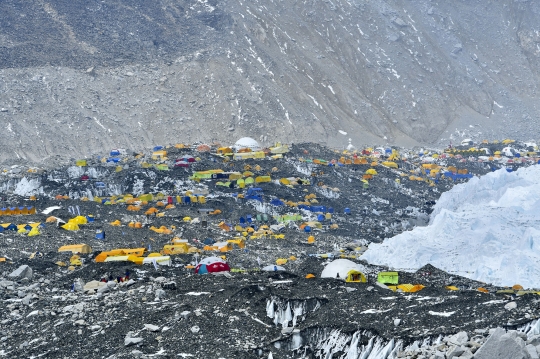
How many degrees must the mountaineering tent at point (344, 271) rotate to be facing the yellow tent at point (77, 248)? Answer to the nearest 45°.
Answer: approximately 135° to its right

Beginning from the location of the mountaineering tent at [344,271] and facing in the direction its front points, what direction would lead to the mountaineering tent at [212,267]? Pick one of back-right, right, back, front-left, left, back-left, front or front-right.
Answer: back-right

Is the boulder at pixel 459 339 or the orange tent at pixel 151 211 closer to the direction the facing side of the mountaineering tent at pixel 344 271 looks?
the boulder

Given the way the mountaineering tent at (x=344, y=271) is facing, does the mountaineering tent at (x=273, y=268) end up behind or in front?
behind

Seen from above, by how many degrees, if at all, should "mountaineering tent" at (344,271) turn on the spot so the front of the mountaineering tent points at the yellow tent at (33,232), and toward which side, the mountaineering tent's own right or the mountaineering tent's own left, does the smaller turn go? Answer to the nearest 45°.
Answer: approximately 135° to the mountaineering tent's own right

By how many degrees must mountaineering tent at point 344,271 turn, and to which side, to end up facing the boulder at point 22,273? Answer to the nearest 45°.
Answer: approximately 135° to its right

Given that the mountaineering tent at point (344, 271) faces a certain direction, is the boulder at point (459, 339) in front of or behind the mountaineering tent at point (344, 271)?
in front

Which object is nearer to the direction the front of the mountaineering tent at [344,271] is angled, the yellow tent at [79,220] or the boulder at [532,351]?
the boulder

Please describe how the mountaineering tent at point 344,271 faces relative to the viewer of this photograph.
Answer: facing the viewer and to the right of the viewer

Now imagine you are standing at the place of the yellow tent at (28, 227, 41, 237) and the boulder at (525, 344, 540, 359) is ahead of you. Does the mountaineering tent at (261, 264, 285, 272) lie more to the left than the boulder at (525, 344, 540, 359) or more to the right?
left

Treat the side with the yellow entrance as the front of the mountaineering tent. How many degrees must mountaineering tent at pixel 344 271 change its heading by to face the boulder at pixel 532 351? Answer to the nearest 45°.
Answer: approximately 45° to its right
